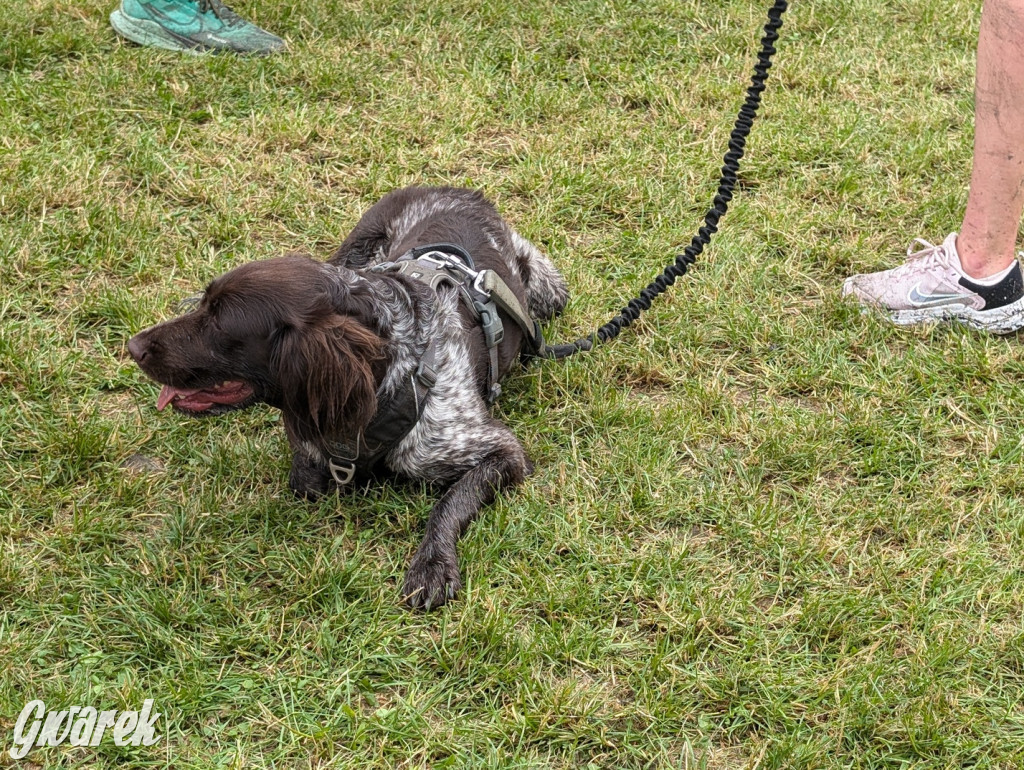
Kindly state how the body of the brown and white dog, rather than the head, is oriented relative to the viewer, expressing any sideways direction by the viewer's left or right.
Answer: facing the viewer and to the left of the viewer

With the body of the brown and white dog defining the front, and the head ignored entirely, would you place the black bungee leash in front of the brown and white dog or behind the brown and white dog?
behind
